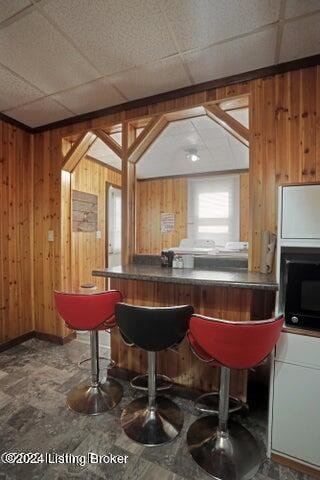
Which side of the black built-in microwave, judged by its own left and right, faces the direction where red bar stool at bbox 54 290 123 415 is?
right

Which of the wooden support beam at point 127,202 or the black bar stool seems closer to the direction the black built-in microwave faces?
the black bar stool

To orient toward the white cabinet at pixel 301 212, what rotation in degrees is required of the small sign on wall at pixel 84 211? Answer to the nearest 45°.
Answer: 0° — it already faces it

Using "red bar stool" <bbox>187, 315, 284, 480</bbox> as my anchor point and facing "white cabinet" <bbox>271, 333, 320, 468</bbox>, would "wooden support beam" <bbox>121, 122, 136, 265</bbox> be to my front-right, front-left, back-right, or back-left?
back-left

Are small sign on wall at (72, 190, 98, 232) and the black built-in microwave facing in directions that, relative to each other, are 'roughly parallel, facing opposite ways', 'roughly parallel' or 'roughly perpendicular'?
roughly perpendicular

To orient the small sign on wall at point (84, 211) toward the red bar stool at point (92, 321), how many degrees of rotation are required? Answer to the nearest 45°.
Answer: approximately 45° to its right

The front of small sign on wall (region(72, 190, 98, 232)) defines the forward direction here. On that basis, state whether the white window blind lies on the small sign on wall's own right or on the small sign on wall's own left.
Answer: on the small sign on wall's own left

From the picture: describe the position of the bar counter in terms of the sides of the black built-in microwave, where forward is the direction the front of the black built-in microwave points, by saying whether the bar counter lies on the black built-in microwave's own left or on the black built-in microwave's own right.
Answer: on the black built-in microwave's own right

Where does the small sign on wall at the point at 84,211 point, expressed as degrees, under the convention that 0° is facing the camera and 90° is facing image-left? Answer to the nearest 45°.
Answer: approximately 315°
